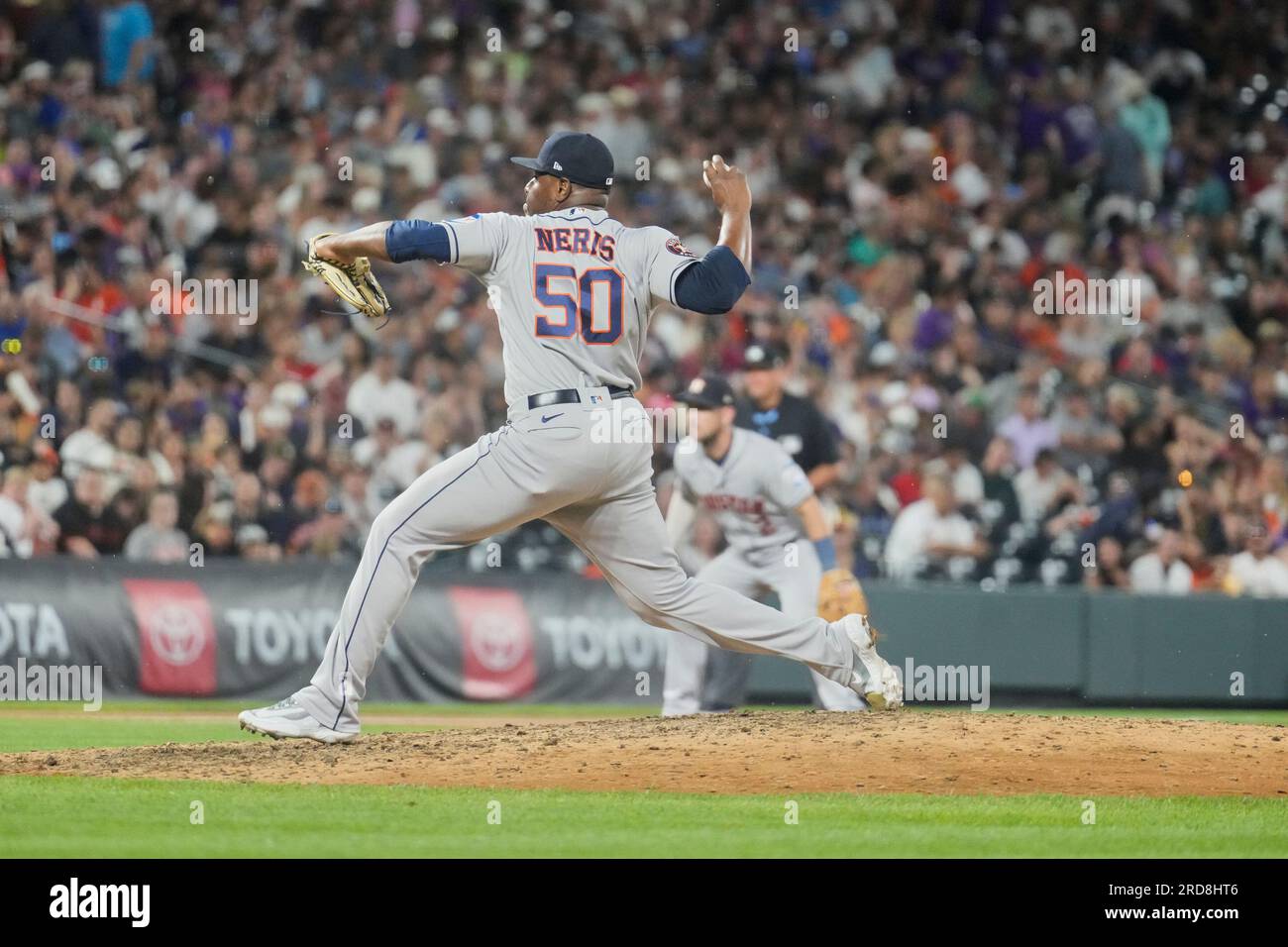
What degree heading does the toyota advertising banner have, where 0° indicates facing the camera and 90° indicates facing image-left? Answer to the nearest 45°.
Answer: approximately 0°

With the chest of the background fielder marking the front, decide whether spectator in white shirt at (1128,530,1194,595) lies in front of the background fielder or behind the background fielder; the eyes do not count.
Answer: behind

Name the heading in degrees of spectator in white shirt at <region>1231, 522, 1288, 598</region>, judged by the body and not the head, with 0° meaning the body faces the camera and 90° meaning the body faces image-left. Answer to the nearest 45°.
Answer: approximately 0°

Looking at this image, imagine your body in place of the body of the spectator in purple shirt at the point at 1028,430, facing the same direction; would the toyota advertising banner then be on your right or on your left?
on your right

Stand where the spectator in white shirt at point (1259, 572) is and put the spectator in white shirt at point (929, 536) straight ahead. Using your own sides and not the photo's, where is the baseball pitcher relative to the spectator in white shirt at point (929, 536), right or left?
left

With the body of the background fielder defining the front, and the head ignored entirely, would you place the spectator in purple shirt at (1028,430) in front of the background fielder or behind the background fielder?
behind

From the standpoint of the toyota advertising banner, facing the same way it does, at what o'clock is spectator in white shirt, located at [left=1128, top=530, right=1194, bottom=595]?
The spectator in white shirt is roughly at 9 o'clock from the toyota advertising banner.

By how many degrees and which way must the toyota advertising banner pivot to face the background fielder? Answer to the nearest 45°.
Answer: approximately 45° to its left
